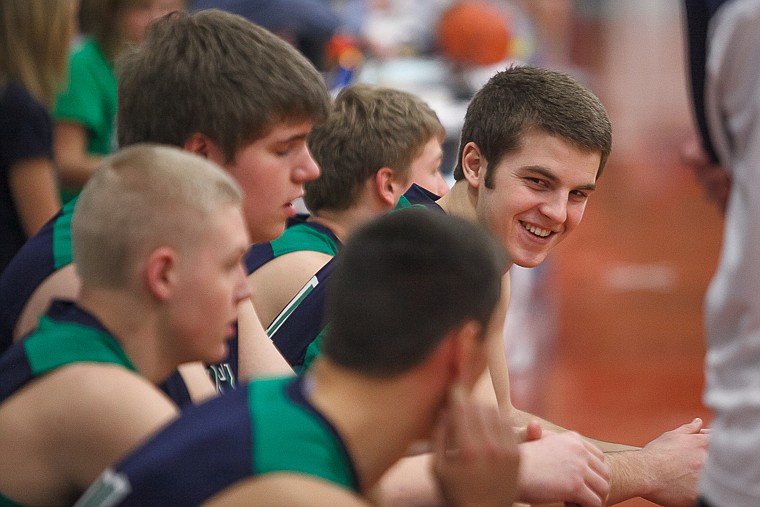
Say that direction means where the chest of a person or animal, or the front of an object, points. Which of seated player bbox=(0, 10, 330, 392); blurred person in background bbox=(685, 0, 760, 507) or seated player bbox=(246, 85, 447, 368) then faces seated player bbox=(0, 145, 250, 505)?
the blurred person in background

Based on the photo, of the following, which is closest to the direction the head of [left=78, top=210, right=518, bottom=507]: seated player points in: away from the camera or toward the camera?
away from the camera

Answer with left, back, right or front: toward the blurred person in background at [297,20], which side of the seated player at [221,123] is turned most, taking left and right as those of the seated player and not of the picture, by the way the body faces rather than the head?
left

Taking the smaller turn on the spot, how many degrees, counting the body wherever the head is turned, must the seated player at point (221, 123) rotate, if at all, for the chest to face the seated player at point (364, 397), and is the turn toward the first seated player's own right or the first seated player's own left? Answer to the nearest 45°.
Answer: approximately 90° to the first seated player's own right

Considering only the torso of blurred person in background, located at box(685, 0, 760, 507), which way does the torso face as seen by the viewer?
to the viewer's left

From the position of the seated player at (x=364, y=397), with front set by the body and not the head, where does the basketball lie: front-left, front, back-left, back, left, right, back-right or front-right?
front-left

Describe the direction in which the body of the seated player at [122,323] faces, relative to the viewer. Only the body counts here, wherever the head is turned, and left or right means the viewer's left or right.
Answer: facing to the right of the viewer

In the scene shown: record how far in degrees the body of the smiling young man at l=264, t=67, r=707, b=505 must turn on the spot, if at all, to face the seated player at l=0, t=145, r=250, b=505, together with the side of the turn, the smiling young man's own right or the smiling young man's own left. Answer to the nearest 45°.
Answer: approximately 90° to the smiling young man's own right

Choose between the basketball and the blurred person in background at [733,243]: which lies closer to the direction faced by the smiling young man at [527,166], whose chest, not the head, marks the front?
the blurred person in background

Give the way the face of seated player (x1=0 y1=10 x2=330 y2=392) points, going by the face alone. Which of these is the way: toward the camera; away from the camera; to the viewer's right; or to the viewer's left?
to the viewer's right

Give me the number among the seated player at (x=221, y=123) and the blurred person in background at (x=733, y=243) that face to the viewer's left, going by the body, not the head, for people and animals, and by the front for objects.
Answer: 1

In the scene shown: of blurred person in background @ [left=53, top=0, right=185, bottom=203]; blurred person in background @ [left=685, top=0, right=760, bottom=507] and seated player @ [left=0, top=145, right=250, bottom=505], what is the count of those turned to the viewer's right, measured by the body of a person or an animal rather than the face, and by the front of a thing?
2

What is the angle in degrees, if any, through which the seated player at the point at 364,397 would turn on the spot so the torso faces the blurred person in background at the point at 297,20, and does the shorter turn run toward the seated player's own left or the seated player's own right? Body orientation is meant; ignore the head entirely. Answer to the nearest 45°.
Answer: approximately 45° to the seated player's own left
